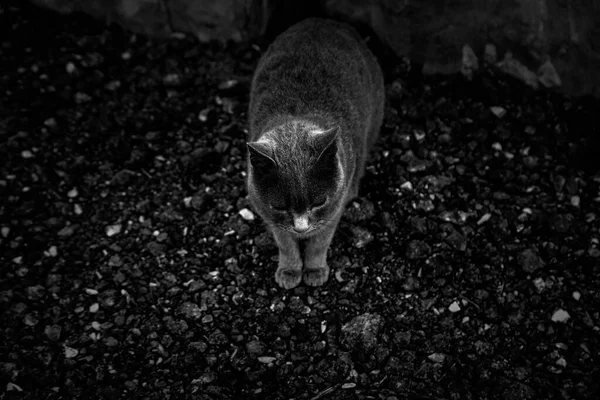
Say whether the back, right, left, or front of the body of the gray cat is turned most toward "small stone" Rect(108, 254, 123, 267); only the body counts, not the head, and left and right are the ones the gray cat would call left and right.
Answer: right

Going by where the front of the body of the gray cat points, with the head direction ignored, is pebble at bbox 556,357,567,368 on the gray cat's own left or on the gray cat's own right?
on the gray cat's own left

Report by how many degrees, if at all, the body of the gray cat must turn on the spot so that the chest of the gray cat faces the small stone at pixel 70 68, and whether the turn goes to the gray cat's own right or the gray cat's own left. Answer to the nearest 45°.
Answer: approximately 135° to the gray cat's own right

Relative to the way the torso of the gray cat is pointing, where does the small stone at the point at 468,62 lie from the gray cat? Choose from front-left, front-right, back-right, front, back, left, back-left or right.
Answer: back-left

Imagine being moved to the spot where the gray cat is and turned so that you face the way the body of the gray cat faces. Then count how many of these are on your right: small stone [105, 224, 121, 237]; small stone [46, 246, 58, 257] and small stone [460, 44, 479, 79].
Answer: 2

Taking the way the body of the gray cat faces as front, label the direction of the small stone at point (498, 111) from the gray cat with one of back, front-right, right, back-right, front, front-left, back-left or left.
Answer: back-left

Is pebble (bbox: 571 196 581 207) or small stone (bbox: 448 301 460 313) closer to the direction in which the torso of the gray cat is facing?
the small stone

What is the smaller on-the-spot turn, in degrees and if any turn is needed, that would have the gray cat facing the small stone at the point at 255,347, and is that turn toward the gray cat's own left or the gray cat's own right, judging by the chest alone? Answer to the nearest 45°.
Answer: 0° — it already faces it

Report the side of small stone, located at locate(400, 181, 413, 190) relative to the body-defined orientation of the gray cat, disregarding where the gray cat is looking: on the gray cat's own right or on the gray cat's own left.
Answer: on the gray cat's own left

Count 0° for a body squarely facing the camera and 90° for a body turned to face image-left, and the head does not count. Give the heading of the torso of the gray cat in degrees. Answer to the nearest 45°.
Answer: approximately 0°
